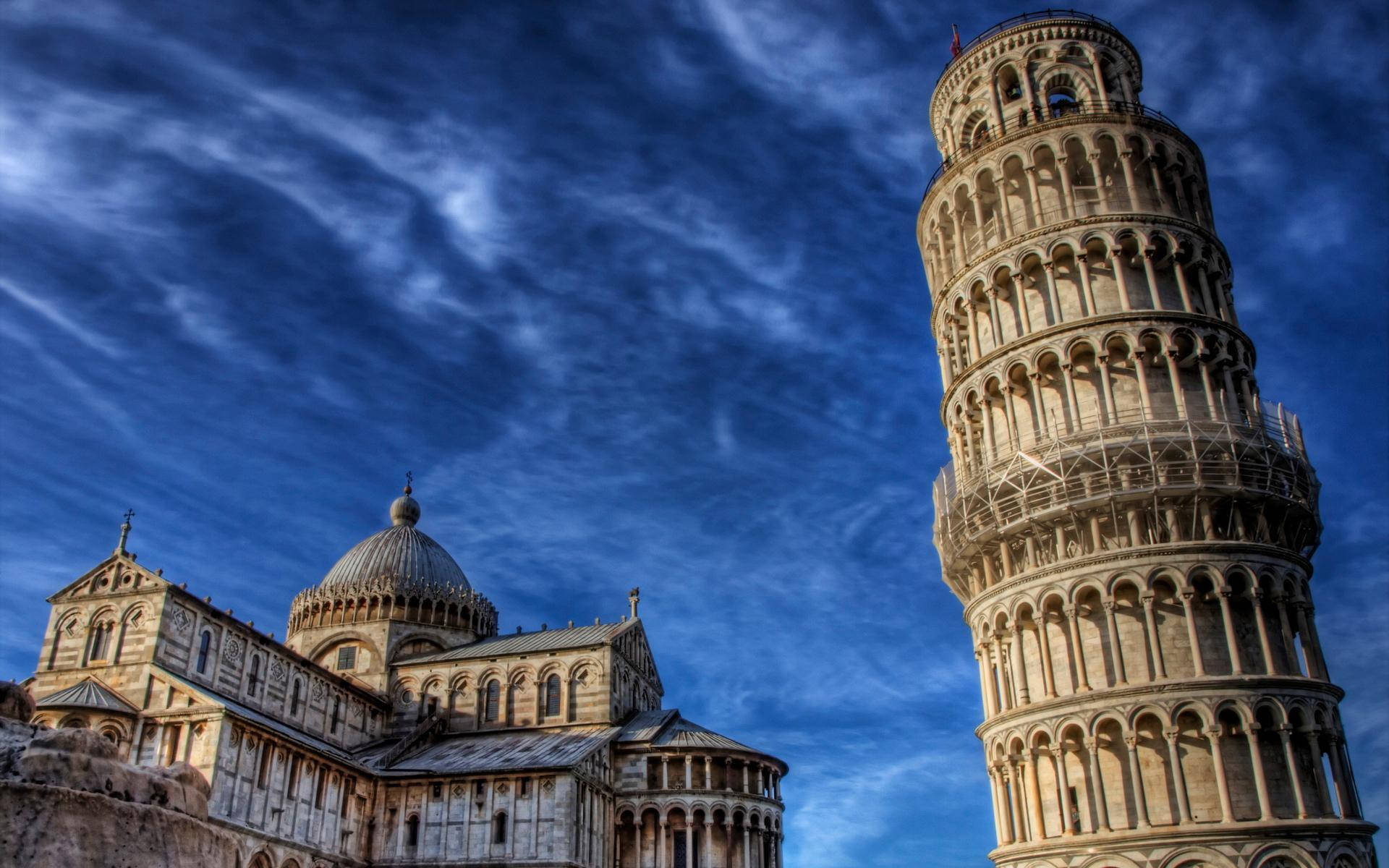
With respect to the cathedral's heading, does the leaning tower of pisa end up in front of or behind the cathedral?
behind

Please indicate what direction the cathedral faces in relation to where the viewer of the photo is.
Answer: facing away from the viewer and to the left of the viewer
